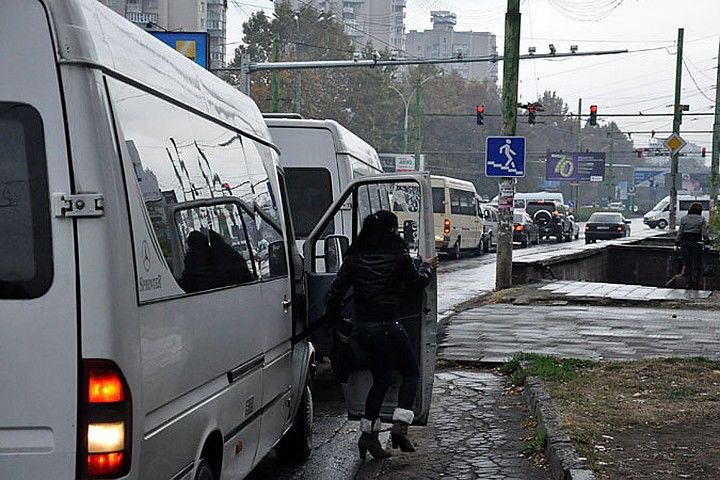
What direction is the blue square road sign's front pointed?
toward the camera

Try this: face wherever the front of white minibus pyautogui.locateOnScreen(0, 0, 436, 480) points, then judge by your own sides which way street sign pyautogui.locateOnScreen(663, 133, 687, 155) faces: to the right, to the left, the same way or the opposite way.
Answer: the opposite way

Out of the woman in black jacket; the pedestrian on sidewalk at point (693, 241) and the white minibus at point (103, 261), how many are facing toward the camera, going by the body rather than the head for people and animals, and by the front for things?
0

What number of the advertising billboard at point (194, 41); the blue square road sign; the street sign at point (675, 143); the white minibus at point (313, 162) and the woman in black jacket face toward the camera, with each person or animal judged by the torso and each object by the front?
3

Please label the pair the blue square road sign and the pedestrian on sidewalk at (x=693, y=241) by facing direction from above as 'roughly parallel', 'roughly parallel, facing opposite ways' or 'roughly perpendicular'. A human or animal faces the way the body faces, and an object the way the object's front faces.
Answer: roughly parallel, facing opposite ways

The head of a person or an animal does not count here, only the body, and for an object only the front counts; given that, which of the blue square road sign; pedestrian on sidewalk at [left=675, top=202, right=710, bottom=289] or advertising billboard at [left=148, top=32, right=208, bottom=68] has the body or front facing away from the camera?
the pedestrian on sidewalk

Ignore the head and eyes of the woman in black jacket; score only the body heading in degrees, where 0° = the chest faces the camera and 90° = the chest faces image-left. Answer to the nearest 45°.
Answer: approximately 225°

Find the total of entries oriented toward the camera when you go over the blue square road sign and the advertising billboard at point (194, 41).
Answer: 2

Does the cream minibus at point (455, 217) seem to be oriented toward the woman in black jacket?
no

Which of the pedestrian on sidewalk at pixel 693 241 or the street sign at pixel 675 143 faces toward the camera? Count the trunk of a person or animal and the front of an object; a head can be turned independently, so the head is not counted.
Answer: the street sign

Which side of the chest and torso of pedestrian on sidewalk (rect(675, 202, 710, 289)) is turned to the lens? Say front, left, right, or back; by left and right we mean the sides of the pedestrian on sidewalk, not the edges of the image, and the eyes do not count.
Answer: back
